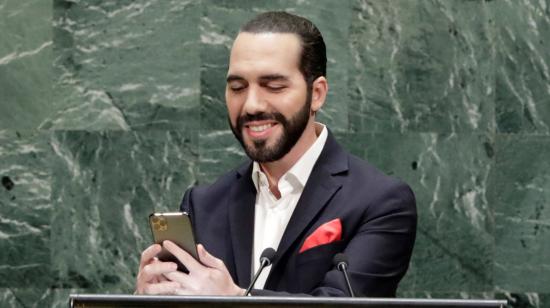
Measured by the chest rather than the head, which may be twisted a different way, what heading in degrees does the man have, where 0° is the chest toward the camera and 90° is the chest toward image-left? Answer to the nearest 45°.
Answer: approximately 45°
